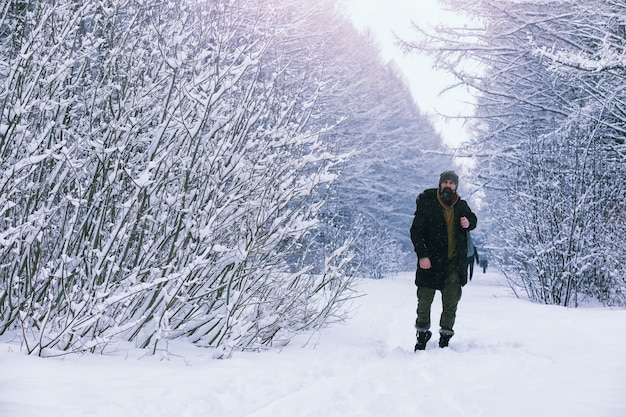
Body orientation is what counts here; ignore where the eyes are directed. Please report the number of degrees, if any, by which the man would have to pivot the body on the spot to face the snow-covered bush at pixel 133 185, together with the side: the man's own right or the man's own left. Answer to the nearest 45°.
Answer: approximately 45° to the man's own right

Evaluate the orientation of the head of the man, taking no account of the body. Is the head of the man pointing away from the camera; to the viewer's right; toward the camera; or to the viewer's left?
toward the camera

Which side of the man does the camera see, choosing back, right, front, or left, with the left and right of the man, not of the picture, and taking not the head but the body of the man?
front
